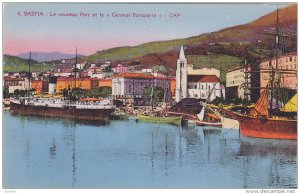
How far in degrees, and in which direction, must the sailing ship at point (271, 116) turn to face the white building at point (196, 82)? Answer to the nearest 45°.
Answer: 0° — it already faces it

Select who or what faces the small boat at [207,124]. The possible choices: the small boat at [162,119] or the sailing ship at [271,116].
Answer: the sailing ship

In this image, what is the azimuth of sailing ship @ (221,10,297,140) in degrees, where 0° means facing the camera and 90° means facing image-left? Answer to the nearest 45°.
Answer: approximately 90°

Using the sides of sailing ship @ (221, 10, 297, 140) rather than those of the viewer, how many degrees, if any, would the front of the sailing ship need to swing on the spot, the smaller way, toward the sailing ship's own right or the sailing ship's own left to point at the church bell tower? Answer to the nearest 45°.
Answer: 0° — it already faces it

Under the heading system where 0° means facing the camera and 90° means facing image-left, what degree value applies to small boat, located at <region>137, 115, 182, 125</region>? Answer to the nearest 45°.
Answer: approximately 90°
